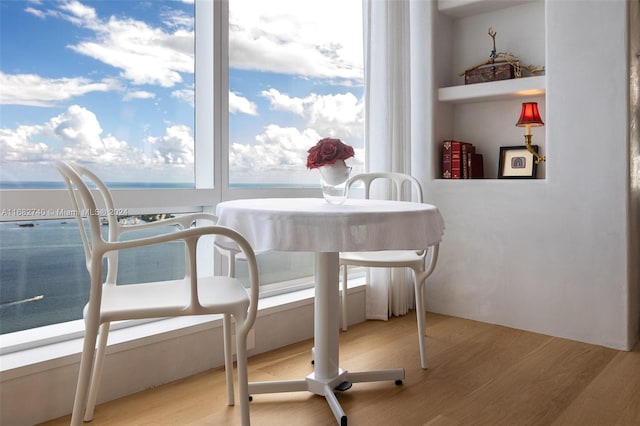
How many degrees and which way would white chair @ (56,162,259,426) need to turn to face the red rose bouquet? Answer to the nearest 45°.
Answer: approximately 45° to its left

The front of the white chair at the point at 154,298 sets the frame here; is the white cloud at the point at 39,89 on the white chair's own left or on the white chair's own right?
on the white chair's own left

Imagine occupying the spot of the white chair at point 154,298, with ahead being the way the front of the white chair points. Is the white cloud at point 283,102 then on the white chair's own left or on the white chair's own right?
on the white chair's own left

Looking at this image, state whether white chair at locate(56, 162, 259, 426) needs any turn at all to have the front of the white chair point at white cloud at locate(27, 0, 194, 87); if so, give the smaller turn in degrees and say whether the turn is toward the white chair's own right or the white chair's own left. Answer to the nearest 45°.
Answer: approximately 90° to the white chair's own left

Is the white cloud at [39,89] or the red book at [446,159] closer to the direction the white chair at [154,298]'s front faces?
the red book

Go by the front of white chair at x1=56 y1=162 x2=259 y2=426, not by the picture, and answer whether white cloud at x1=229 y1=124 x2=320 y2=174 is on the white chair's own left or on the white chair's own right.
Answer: on the white chair's own left

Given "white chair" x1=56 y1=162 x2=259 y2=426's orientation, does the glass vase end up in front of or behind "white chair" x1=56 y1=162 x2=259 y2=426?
in front

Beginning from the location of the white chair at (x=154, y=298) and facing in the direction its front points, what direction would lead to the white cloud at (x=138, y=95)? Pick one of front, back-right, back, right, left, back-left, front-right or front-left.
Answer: left

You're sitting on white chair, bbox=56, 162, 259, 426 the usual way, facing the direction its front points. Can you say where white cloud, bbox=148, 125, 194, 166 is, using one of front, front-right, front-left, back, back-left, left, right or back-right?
left

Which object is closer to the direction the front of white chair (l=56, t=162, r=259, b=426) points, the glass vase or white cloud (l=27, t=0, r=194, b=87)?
the glass vase

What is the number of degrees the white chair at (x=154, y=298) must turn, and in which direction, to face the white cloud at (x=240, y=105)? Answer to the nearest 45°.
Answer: approximately 90° to its left

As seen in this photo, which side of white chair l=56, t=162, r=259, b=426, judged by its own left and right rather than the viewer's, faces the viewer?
right

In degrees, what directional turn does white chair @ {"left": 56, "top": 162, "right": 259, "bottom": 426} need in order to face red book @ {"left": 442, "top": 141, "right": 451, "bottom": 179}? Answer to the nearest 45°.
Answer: approximately 45° to its left
